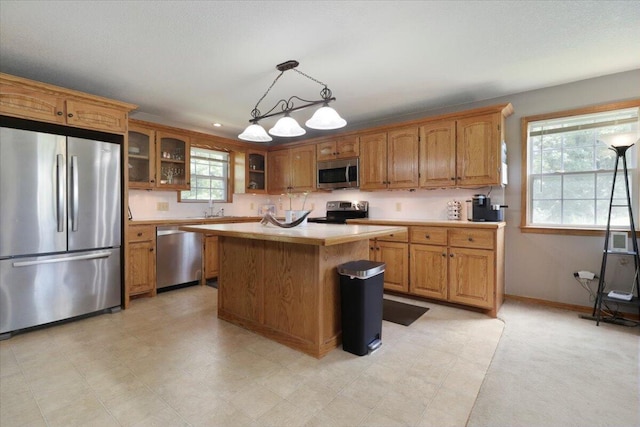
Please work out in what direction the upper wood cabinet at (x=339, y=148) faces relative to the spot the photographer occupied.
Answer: facing the viewer and to the left of the viewer

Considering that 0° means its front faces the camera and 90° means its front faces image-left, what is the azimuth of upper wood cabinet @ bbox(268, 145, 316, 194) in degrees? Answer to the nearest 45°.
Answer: approximately 45°

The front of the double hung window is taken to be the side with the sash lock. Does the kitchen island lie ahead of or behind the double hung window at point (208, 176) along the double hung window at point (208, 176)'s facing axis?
ahead

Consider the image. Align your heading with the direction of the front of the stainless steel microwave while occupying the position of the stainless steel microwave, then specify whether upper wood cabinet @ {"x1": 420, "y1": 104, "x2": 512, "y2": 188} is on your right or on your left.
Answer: on your left

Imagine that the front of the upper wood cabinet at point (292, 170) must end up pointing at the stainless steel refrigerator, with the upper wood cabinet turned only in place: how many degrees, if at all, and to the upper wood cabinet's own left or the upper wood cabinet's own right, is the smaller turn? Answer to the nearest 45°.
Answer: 0° — it already faces it

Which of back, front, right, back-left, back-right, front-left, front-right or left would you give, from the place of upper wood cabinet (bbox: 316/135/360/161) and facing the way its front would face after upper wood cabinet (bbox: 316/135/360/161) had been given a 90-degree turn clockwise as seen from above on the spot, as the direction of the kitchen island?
back-left

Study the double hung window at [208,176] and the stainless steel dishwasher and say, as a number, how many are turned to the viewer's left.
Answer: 0

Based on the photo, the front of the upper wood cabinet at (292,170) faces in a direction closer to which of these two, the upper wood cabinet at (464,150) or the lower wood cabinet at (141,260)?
the lower wood cabinet

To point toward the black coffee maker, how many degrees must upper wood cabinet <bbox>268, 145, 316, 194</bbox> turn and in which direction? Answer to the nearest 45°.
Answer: approximately 90° to its left

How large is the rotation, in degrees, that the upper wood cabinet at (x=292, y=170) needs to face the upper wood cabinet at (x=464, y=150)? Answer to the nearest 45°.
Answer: approximately 90° to its left

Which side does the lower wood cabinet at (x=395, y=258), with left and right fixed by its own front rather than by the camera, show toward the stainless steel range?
right

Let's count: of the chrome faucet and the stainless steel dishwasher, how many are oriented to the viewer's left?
0
